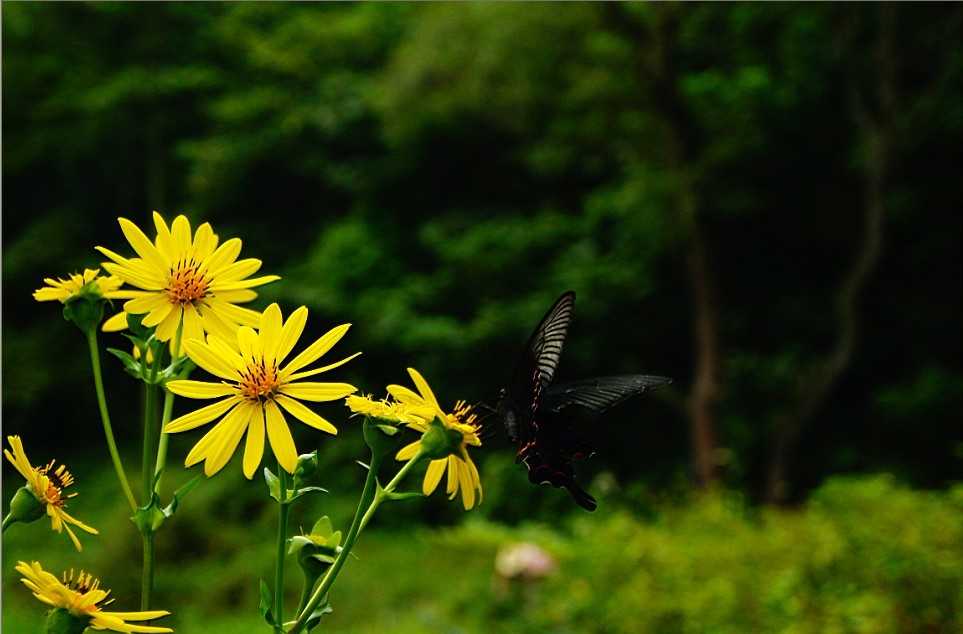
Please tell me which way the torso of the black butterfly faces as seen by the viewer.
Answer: to the viewer's left
